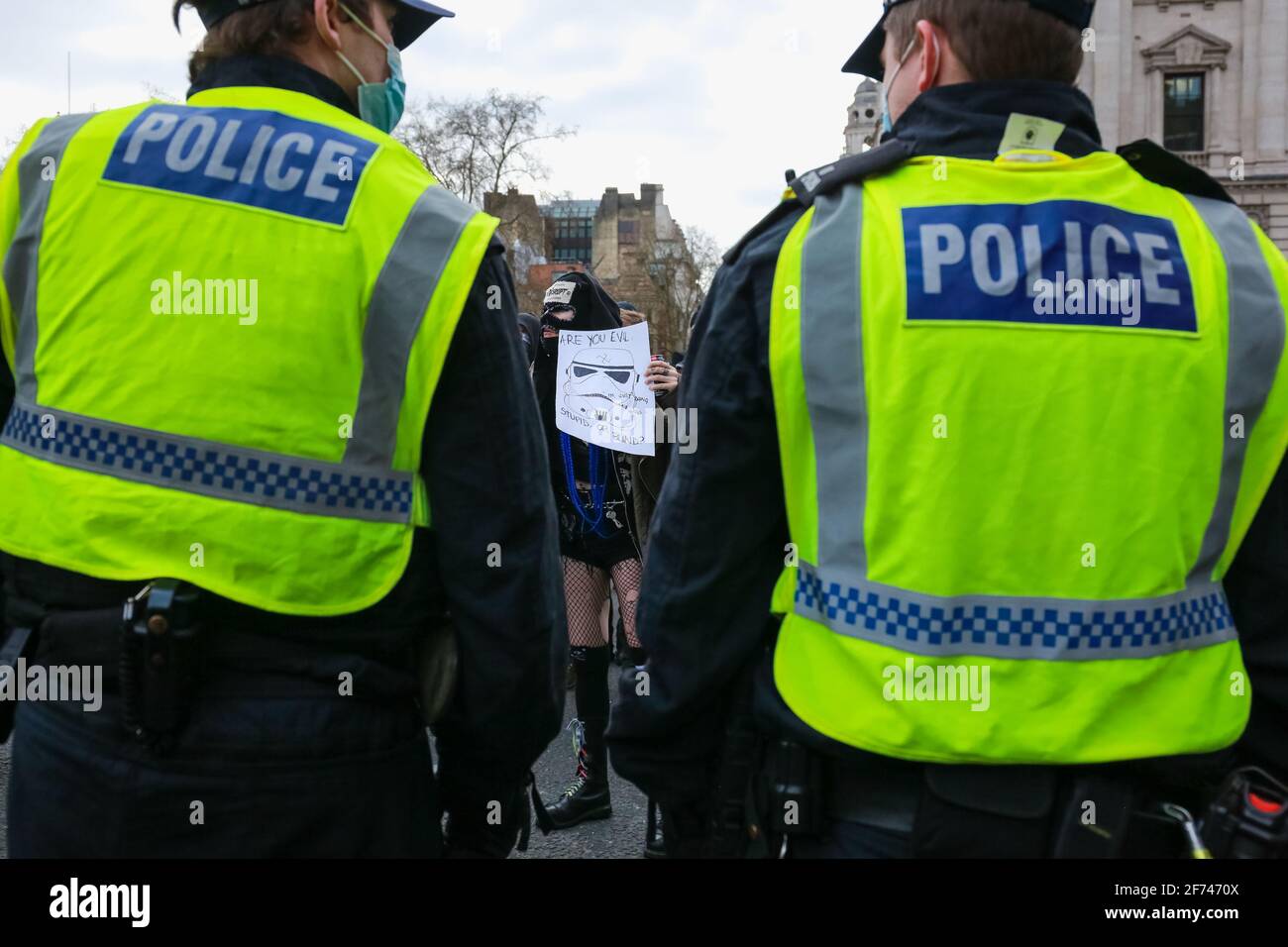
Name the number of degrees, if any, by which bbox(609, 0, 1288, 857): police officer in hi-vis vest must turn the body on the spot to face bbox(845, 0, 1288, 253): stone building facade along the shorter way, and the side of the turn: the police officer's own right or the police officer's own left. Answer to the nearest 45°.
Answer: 0° — they already face it

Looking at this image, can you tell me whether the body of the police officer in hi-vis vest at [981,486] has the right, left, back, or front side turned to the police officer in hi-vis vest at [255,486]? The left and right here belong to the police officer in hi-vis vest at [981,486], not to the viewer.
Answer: left

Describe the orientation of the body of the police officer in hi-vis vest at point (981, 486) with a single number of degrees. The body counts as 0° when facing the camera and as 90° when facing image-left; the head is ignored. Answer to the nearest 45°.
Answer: approximately 180°

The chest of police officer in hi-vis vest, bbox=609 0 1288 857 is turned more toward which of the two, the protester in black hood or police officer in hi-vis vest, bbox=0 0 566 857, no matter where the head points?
the protester in black hood

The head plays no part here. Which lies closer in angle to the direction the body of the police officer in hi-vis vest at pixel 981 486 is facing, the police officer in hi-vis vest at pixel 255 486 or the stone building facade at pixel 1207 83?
the stone building facade

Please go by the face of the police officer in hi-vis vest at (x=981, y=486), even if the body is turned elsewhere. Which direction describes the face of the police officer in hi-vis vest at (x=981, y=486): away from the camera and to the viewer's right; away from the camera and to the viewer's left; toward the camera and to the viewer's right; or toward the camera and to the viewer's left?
away from the camera and to the viewer's left

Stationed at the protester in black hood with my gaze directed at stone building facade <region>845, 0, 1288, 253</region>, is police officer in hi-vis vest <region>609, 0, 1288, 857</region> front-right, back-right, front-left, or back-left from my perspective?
back-right
